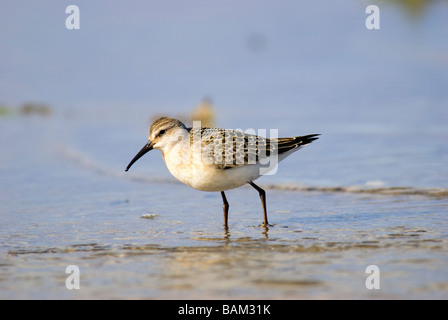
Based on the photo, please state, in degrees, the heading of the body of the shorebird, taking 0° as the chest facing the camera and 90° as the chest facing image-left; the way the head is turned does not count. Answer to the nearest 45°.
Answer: approximately 90°
